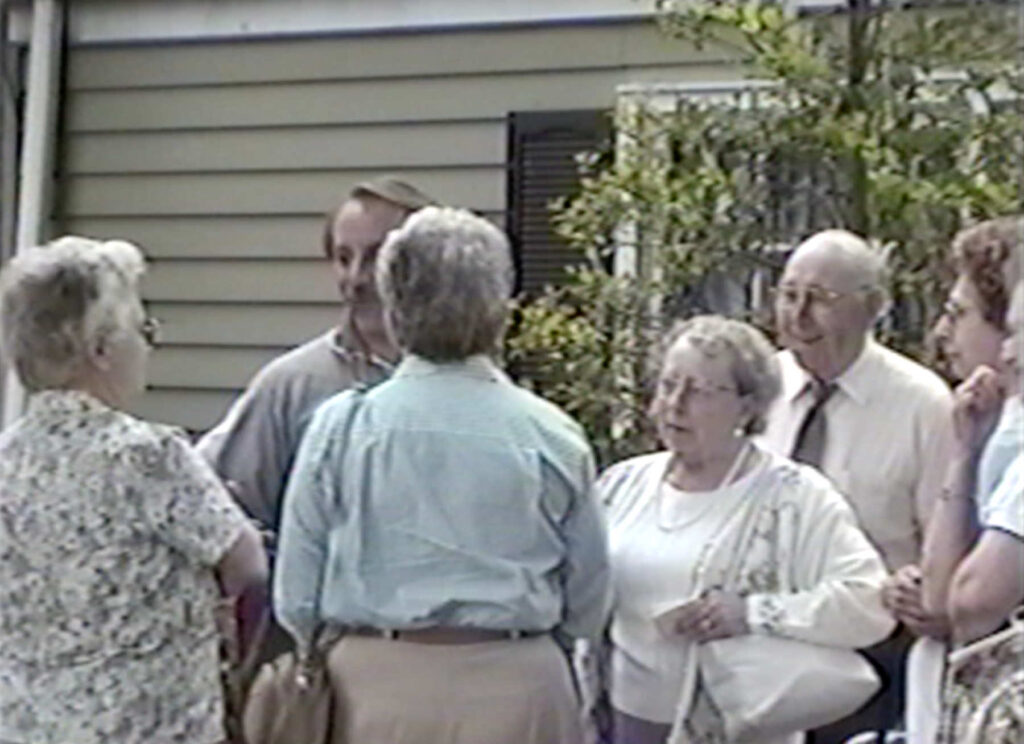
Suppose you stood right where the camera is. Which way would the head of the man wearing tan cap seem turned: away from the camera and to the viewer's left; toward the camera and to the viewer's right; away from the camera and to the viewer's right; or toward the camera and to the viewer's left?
toward the camera and to the viewer's right

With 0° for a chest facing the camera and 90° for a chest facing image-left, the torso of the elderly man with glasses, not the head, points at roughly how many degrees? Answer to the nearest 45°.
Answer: approximately 45°

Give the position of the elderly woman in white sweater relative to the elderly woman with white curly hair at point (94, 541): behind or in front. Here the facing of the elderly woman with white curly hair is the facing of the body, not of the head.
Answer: in front

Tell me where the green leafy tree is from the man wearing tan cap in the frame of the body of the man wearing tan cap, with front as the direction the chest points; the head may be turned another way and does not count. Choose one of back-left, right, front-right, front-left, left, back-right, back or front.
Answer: back-left

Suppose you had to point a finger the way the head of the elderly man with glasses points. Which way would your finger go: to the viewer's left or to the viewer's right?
to the viewer's left

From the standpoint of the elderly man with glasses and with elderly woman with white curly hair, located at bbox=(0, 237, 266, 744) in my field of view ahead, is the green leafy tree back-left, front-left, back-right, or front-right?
back-right

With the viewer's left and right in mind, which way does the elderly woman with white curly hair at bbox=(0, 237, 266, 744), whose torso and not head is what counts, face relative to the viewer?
facing away from the viewer and to the right of the viewer

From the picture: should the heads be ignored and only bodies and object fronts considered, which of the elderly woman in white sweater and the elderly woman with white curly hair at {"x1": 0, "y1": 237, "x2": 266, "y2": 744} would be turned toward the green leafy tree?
the elderly woman with white curly hair

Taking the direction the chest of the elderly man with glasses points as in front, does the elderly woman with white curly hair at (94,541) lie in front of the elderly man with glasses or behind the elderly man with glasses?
in front

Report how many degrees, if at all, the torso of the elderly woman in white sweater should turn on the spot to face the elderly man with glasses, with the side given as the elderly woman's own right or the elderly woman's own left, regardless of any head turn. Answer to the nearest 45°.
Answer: approximately 180°

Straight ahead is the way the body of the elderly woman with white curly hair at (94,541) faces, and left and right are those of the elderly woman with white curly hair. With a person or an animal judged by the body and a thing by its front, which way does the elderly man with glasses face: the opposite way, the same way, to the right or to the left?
the opposite way

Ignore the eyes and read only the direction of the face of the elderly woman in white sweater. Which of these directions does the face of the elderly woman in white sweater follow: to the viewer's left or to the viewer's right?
to the viewer's left

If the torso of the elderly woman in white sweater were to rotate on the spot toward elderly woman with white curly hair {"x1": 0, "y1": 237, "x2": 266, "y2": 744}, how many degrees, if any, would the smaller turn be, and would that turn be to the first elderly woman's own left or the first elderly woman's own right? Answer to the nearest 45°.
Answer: approximately 45° to the first elderly woman's own right

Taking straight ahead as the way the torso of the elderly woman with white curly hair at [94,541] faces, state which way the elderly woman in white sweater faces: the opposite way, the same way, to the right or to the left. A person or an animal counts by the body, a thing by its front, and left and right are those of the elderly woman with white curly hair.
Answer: the opposite way

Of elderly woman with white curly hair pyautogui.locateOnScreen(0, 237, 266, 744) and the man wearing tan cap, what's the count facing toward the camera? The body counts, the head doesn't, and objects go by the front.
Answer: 1
